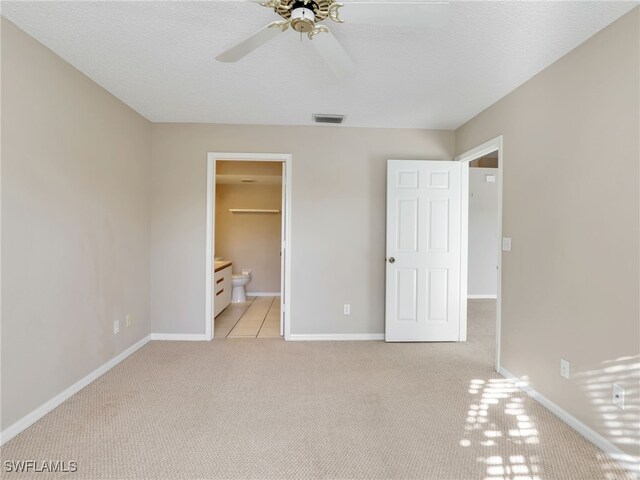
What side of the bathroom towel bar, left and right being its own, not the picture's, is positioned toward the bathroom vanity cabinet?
front

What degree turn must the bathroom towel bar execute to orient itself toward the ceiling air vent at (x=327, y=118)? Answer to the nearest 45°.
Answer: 0° — it already faces it

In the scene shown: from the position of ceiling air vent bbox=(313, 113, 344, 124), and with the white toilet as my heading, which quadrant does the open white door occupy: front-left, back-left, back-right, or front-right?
back-right

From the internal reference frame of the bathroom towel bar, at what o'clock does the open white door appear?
The open white door is roughly at 11 o'clock from the bathroom towel bar.

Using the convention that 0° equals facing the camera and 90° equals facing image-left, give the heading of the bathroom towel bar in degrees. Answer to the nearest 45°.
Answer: approximately 0°

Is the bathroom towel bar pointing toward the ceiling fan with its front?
yes
